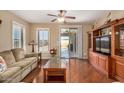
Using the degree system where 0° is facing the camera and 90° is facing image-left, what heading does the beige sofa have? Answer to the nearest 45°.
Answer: approximately 315°

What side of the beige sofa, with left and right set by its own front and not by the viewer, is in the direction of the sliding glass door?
left

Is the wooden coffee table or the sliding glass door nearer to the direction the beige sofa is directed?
the wooden coffee table

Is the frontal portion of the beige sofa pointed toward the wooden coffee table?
yes
